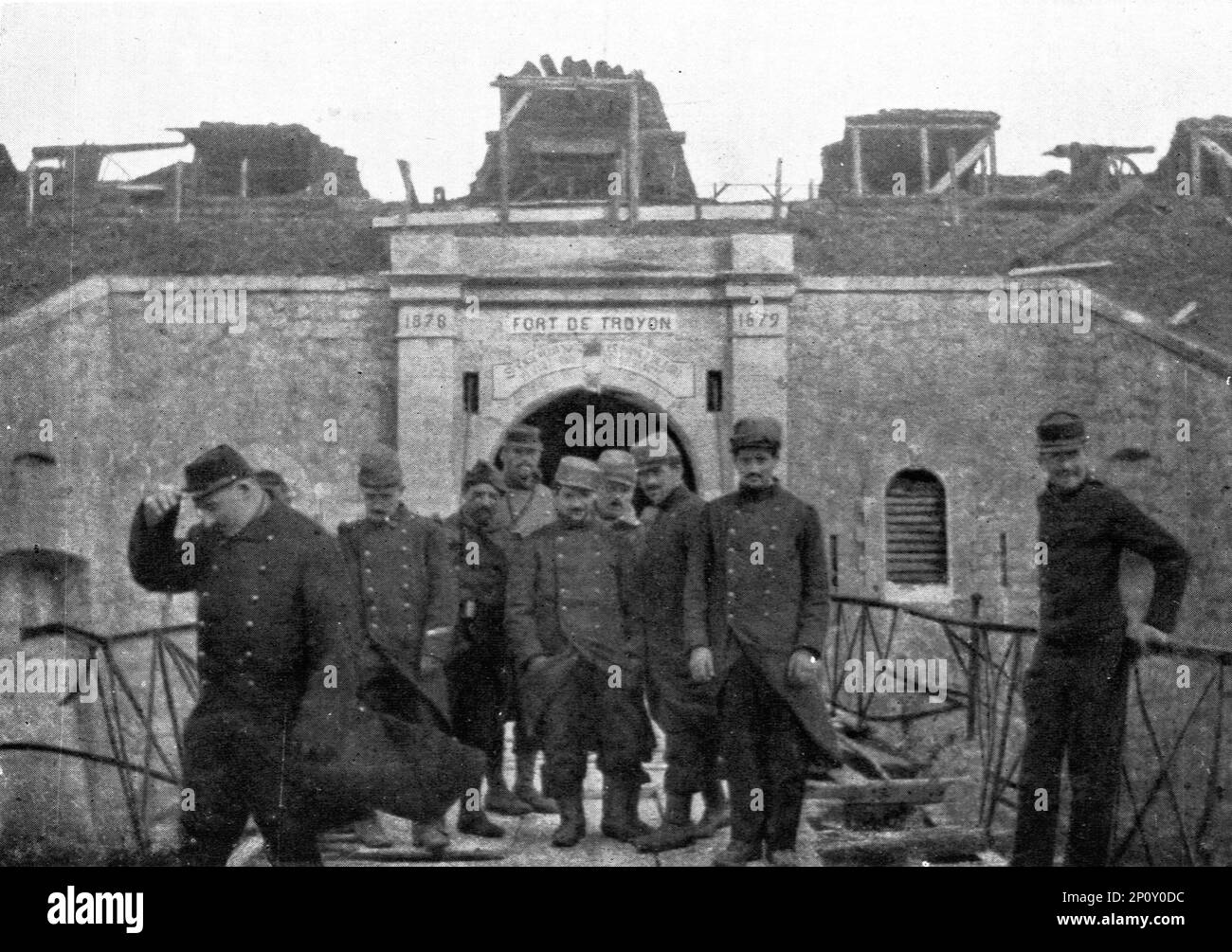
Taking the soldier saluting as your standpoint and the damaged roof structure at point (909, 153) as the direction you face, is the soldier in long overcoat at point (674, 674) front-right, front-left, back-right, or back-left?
front-right

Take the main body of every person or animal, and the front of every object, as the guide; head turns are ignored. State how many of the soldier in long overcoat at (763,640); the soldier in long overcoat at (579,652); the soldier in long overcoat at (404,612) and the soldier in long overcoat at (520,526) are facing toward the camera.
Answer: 4

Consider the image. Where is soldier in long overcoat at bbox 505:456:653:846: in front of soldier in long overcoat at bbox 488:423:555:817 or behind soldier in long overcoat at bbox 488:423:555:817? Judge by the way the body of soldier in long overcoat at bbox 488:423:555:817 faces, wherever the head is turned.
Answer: in front

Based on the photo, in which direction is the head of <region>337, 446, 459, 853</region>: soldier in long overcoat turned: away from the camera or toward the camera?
toward the camera

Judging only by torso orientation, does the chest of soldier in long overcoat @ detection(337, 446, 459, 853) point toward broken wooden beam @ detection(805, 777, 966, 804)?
no

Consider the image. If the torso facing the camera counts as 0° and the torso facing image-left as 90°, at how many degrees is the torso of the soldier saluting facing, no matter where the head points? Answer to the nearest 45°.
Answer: approximately 45°

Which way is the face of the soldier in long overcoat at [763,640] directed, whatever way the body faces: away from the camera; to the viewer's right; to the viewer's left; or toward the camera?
toward the camera

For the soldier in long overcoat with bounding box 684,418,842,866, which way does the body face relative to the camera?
toward the camera

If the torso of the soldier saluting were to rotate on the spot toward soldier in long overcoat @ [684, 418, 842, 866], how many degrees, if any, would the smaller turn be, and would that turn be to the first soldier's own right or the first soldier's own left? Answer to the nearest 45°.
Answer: approximately 135° to the first soldier's own left

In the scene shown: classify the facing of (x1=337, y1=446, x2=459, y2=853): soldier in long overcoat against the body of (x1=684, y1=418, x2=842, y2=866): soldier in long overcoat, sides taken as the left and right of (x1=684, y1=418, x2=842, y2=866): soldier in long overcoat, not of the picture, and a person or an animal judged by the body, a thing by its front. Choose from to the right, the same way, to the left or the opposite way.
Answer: the same way

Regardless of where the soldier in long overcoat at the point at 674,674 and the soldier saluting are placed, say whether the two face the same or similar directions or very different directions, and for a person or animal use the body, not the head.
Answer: same or similar directions

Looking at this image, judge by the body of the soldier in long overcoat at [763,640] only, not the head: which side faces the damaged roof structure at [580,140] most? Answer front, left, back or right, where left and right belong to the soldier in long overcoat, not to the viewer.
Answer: back

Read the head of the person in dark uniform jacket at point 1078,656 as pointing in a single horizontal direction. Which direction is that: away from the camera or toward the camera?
toward the camera

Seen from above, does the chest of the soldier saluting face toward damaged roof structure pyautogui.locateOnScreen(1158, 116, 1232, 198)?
no

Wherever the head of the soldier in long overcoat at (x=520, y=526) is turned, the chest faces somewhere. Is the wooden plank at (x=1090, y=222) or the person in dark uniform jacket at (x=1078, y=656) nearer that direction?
the person in dark uniform jacket

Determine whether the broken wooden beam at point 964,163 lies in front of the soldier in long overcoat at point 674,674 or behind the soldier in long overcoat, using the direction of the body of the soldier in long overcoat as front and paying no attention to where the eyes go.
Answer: behind

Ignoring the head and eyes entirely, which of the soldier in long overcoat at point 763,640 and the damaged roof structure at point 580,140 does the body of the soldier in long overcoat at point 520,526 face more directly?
the soldier in long overcoat

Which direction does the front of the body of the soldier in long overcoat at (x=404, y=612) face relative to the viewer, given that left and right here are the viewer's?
facing the viewer

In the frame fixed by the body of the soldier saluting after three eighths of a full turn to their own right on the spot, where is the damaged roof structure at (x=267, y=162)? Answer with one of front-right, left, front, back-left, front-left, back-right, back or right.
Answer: front

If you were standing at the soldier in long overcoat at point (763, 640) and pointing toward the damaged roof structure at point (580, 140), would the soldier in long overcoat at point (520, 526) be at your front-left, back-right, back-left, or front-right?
front-left

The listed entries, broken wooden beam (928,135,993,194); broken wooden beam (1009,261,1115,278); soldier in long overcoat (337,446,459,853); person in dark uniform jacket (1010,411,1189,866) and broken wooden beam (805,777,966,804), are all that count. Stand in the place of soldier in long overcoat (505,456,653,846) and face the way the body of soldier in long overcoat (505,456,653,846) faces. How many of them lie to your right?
1
